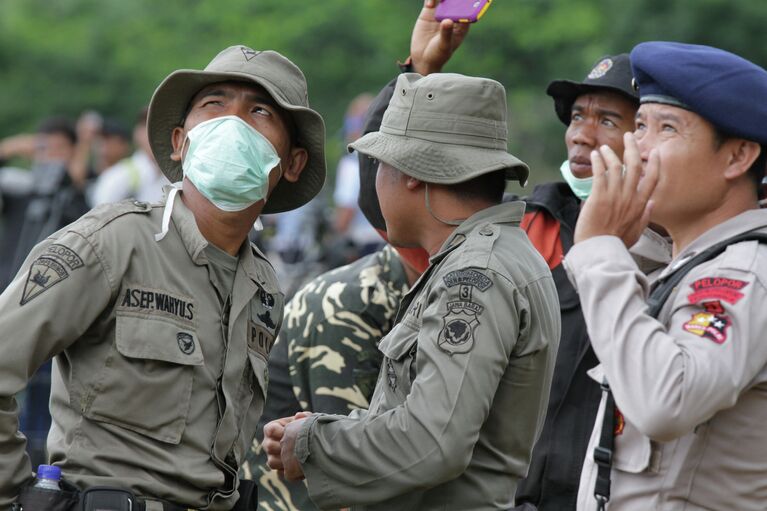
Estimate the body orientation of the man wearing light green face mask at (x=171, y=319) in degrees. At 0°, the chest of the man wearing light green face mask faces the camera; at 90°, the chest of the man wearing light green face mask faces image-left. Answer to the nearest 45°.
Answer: approximately 315°
